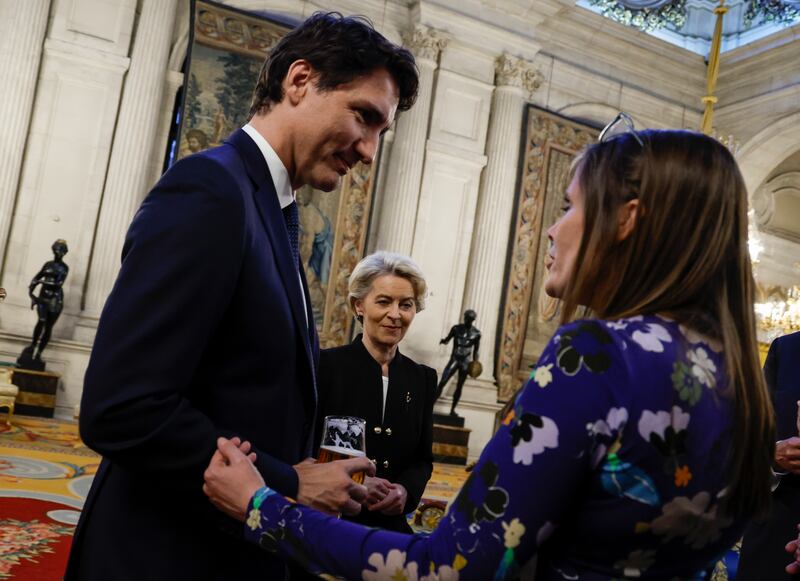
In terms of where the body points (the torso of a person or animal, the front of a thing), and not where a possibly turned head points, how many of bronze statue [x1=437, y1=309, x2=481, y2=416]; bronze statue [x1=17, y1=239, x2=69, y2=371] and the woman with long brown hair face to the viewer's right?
0

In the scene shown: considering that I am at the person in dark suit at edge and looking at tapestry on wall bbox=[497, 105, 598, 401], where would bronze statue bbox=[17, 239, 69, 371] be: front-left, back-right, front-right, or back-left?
front-left

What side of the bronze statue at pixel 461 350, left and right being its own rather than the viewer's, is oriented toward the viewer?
front

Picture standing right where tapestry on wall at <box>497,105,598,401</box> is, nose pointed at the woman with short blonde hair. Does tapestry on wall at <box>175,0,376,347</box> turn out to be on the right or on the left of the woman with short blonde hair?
right

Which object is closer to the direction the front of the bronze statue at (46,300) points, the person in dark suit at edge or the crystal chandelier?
the person in dark suit at edge

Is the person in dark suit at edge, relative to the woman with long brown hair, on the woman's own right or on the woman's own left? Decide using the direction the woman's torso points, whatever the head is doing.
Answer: on the woman's own right

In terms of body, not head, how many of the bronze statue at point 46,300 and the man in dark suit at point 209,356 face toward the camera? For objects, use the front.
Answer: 1

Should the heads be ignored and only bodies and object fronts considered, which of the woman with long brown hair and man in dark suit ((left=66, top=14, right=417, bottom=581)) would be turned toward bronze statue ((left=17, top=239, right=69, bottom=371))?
the woman with long brown hair

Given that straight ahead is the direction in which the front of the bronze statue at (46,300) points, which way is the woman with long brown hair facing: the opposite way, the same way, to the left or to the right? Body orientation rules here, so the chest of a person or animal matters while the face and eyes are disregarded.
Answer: the opposite way

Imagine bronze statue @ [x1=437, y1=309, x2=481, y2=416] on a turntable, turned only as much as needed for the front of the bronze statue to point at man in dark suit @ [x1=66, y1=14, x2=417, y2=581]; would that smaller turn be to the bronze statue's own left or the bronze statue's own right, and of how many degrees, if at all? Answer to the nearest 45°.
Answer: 0° — it already faces them

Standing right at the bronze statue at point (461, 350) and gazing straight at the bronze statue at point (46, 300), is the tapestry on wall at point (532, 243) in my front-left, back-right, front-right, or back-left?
back-right

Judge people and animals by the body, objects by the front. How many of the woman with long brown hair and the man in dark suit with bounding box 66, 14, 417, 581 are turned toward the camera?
0

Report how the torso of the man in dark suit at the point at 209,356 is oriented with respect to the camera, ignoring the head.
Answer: to the viewer's right

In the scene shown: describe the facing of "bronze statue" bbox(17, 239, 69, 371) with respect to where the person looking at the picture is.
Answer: facing the viewer

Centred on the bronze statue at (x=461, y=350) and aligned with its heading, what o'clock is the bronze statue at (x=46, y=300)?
the bronze statue at (x=46, y=300) is roughly at 2 o'clock from the bronze statue at (x=461, y=350).

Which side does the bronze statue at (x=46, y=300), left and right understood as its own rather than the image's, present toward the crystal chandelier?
left

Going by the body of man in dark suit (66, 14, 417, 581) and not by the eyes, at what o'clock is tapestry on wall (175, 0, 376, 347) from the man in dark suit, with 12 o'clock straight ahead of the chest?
The tapestry on wall is roughly at 9 o'clock from the man in dark suit.

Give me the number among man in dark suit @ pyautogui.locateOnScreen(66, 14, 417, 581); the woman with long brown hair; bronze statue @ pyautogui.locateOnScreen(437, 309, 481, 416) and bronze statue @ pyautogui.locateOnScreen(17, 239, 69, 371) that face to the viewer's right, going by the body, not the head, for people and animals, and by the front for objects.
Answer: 1
